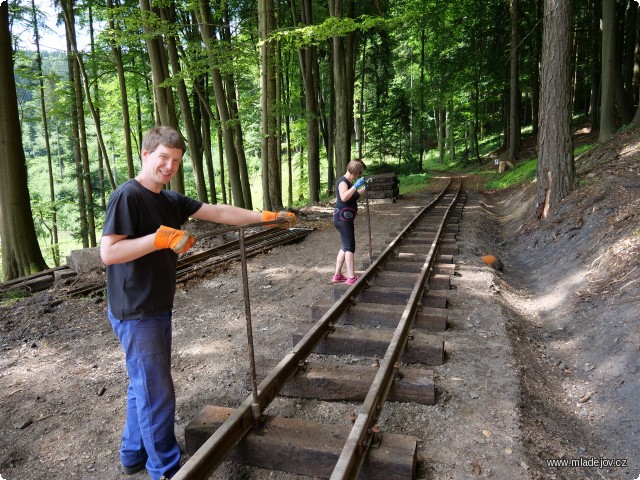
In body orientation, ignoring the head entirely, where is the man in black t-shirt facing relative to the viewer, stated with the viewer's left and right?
facing the viewer and to the right of the viewer

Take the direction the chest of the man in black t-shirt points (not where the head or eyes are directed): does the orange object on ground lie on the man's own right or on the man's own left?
on the man's own left

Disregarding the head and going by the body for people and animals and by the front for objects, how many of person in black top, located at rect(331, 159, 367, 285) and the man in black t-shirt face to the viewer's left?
0
